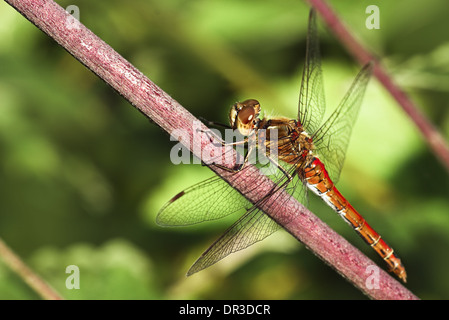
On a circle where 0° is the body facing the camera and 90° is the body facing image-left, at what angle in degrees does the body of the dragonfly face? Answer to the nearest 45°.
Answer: approximately 90°
